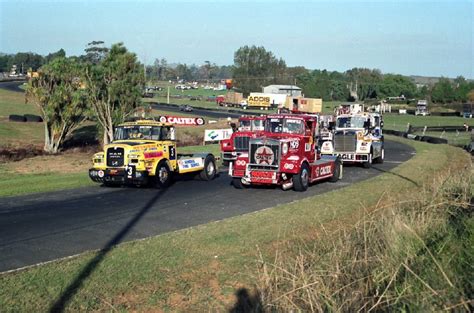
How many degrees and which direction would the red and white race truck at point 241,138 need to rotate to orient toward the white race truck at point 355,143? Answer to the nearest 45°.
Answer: approximately 135° to its left

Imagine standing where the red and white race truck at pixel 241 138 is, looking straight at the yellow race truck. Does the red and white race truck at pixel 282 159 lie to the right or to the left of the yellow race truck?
left

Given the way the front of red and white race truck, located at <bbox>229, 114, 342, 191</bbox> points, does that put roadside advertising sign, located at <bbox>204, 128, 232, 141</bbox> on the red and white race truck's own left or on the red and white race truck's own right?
on the red and white race truck's own right

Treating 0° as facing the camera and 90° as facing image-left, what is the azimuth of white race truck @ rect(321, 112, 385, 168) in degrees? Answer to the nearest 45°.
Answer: approximately 45°

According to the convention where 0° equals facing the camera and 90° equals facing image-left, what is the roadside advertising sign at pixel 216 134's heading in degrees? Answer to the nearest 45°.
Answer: approximately 0°

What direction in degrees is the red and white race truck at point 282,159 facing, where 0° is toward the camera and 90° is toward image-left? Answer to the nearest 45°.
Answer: approximately 45°

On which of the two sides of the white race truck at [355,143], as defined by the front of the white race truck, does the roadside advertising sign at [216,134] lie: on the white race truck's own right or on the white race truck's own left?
on the white race truck's own right

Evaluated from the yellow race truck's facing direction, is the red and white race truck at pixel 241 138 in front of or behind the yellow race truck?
behind
